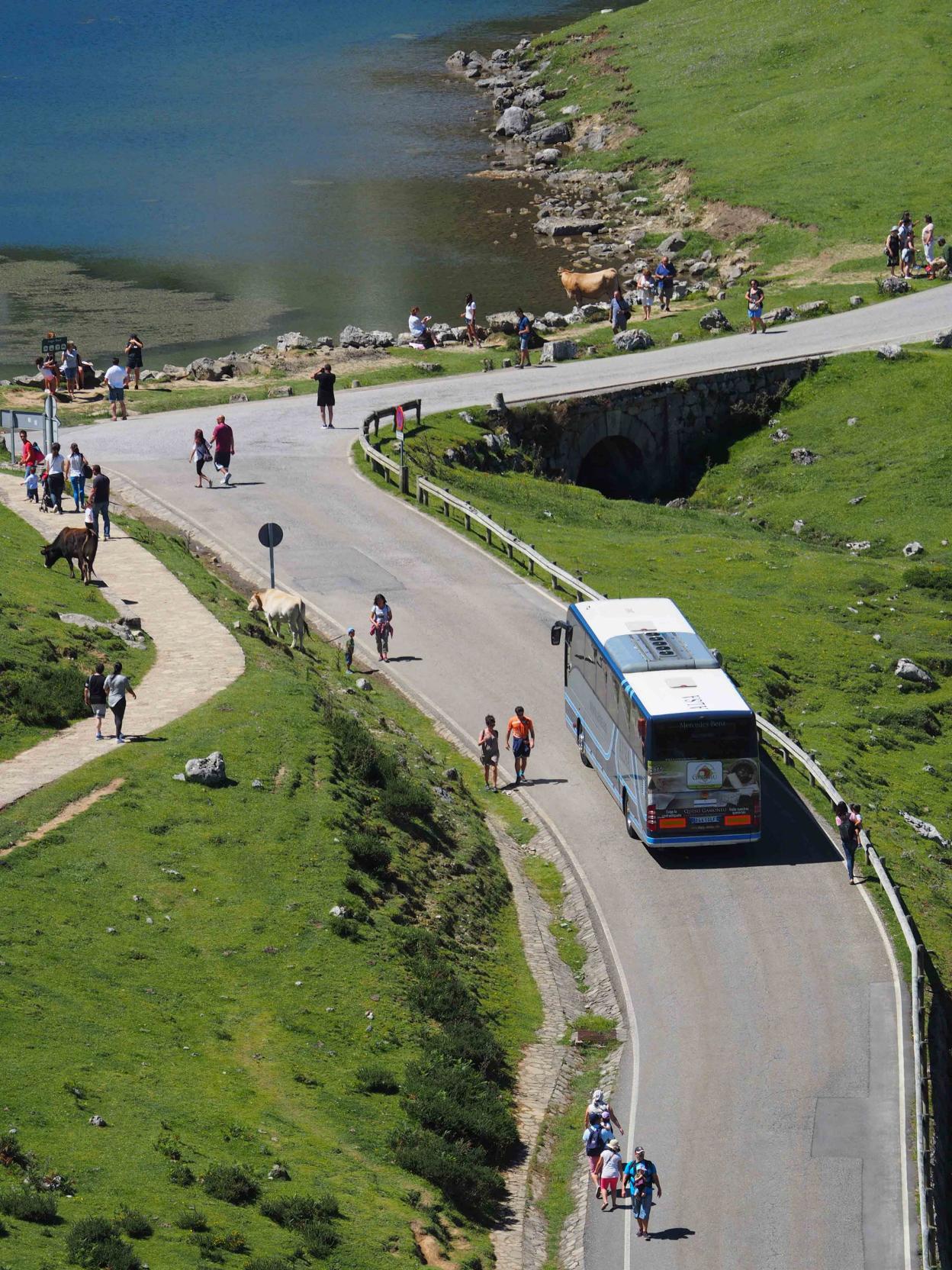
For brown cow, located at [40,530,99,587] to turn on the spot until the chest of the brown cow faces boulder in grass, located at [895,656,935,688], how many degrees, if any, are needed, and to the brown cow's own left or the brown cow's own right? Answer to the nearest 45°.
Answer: approximately 135° to the brown cow's own right

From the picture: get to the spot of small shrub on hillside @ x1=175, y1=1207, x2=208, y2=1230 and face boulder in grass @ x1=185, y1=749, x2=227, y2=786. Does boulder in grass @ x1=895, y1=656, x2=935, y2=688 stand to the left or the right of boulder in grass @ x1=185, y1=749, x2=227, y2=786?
right

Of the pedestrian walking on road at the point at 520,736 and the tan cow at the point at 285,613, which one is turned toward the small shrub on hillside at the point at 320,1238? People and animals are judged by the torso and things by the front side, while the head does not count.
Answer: the pedestrian walking on road

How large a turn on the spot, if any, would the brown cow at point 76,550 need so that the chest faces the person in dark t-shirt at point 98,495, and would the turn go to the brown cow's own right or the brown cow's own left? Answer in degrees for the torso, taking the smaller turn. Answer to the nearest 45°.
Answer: approximately 45° to the brown cow's own right

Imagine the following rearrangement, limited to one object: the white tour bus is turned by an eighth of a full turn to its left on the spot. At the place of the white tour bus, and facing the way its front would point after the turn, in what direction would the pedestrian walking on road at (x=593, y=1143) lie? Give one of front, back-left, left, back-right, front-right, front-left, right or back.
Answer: back-left

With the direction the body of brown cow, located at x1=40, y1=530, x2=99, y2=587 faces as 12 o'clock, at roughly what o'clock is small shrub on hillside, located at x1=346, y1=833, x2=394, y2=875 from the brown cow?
The small shrub on hillside is roughly at 7 o'clock from the brown cow.

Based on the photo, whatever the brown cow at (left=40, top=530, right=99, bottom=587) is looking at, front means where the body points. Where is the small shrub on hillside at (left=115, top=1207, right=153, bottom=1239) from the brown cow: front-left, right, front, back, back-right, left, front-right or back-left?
back-left

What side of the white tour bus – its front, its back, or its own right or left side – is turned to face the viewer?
back
